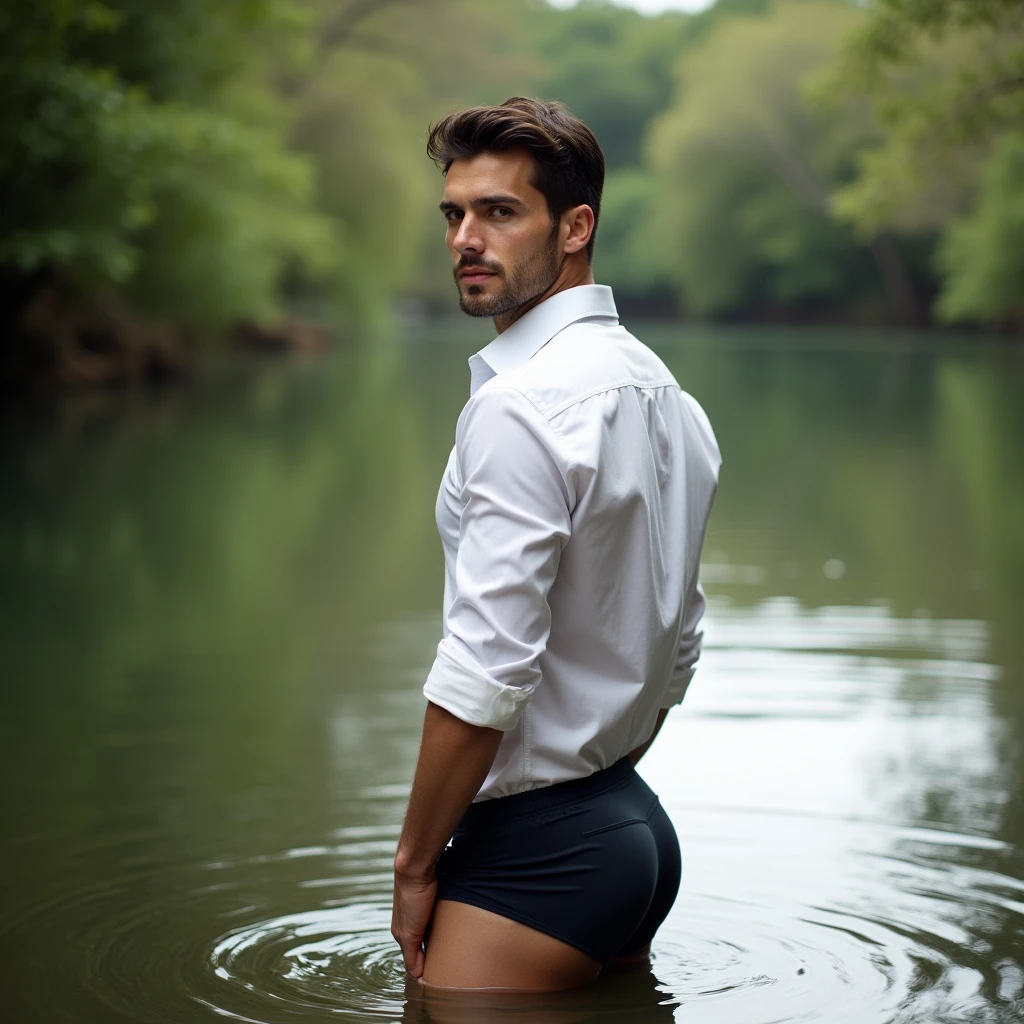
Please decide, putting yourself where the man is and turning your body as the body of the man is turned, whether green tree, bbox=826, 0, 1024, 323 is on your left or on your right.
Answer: on your right

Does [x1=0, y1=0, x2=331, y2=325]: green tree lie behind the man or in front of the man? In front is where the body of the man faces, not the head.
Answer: in front

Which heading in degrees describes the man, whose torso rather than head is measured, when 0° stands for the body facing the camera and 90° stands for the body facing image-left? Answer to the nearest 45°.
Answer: approximately 135°

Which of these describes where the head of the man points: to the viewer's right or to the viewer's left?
to the viewer's left
